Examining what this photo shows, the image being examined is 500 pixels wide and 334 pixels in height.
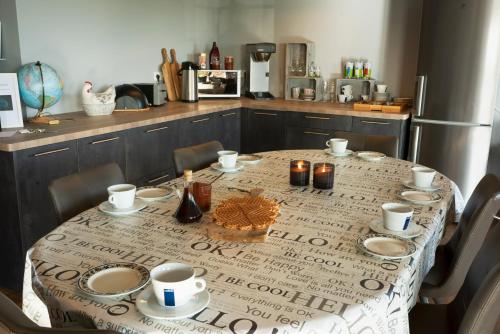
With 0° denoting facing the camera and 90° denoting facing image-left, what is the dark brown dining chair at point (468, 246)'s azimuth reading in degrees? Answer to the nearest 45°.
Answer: approximately 90°

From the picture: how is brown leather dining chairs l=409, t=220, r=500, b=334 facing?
to the viewer's left

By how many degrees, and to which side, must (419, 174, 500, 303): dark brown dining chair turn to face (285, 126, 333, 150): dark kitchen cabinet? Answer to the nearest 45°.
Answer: approximately 45° to its right

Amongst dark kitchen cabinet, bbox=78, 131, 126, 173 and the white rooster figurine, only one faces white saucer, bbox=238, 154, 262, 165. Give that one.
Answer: the dark kitchen cabinet

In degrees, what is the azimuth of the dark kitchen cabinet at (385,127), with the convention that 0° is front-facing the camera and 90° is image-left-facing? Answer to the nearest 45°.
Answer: approximately 0°

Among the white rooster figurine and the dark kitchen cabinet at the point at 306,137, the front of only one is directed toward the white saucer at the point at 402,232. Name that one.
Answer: the dark kitchen cabinet

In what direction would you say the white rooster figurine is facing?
to the viewer's left

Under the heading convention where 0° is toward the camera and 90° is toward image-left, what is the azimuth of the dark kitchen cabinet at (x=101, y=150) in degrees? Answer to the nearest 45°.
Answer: approximately 315°

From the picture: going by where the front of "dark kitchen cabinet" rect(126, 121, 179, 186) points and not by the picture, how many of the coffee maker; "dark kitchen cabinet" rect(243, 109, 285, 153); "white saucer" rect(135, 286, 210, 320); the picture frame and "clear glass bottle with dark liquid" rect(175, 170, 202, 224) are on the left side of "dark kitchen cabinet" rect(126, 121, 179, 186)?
2

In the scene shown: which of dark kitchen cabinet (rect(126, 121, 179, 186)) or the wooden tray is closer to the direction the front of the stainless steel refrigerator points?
the dark kitchen cabinet

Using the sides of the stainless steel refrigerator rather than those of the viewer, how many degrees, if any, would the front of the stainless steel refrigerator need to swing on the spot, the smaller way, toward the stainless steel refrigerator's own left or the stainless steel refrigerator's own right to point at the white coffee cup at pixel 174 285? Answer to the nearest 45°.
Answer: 0° — it already faces it
